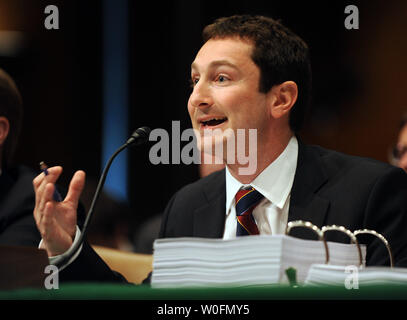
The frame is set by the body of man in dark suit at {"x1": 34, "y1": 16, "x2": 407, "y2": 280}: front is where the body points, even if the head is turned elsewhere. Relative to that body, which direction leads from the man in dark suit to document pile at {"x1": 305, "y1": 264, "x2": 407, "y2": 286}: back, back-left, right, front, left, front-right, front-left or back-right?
front-left

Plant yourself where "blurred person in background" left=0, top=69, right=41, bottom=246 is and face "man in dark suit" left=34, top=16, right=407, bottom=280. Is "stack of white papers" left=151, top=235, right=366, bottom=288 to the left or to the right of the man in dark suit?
right

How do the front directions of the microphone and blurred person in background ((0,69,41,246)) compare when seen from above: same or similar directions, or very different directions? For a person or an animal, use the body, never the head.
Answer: very different directions

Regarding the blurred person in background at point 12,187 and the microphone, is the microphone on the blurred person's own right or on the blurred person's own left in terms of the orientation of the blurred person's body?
on the blurred person's own left

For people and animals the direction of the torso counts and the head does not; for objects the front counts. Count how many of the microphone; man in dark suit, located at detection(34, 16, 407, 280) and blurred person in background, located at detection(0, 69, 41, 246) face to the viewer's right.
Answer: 1

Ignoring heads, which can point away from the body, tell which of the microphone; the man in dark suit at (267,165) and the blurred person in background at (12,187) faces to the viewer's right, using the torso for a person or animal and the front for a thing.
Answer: the microphone

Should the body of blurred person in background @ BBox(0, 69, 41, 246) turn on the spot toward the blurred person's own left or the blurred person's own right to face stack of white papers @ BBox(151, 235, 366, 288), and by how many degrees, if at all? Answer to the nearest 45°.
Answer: approximately 90° to the blurred person's own left

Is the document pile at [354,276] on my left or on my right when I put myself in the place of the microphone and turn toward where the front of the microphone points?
on my right

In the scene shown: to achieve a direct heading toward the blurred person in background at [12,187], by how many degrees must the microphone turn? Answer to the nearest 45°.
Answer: approximately 135° to its left

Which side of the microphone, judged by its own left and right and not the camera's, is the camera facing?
right
